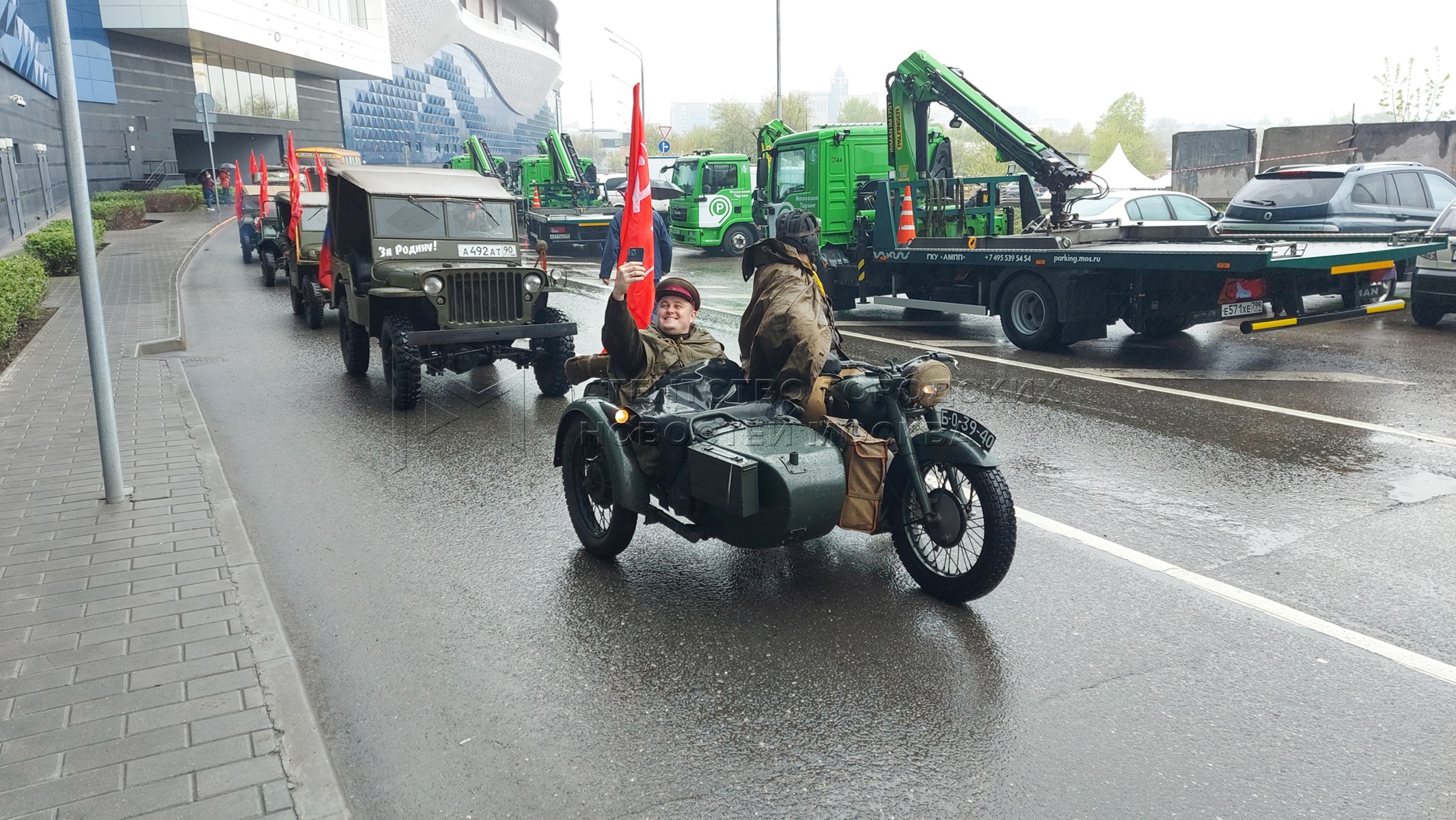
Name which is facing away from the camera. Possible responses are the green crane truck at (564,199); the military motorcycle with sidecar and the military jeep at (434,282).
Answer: the green crane truck

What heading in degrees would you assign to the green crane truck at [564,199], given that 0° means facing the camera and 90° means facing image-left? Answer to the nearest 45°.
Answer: approximately 180°

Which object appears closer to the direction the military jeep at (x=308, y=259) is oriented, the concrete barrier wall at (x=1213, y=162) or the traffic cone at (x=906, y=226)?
the traffic cone

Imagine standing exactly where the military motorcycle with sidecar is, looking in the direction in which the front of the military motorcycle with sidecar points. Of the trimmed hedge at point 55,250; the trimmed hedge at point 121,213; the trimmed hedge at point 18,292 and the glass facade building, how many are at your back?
4

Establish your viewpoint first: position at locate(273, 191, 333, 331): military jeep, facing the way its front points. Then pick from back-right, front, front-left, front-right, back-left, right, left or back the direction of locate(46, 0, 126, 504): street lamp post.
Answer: front-right

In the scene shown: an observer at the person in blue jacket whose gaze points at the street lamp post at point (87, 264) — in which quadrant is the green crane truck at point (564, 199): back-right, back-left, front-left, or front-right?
back-right

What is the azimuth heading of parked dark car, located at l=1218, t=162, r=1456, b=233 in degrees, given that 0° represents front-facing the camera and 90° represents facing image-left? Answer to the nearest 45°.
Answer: approximately 225°

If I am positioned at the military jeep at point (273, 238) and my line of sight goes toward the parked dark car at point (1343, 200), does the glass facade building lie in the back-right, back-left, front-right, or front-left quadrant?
back-left

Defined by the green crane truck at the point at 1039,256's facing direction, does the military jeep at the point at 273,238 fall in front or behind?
in front

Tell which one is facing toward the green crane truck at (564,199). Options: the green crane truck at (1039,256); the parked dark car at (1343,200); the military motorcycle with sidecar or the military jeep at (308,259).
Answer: the green crane truck at (1039,256)

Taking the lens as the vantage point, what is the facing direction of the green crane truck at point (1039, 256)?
facing away from the viewer and to the left of the viewer
